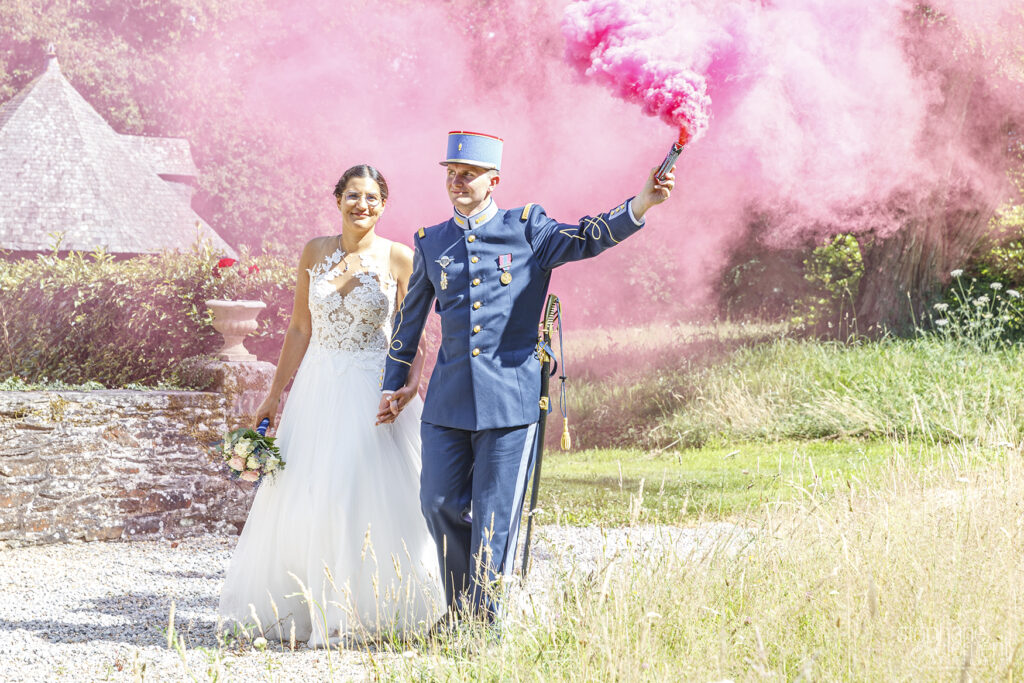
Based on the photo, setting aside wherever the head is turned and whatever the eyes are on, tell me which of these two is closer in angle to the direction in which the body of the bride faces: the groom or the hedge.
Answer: the groom

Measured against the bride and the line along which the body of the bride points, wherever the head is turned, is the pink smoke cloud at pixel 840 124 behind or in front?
behind

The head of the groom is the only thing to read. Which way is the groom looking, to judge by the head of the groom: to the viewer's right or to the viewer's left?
to the viewer's left

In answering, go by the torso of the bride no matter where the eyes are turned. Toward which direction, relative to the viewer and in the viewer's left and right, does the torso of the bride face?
facing the viewer

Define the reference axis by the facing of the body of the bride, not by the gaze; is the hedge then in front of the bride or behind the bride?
behind

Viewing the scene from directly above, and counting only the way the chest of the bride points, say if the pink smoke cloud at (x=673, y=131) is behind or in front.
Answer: behind

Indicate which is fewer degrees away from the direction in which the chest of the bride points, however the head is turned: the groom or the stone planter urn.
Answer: the groom
